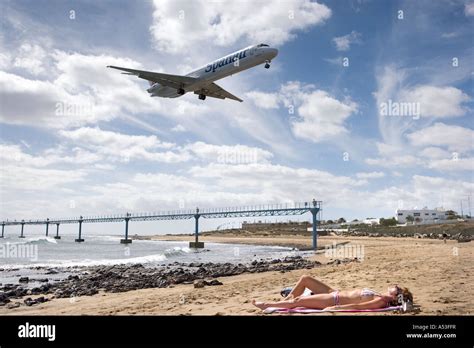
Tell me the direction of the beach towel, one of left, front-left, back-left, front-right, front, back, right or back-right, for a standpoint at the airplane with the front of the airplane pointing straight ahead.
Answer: front-right

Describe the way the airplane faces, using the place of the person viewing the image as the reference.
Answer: facing the viewer and to the right of the viewer

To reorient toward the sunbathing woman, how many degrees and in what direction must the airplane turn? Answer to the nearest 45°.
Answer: approximately 45° to its right
